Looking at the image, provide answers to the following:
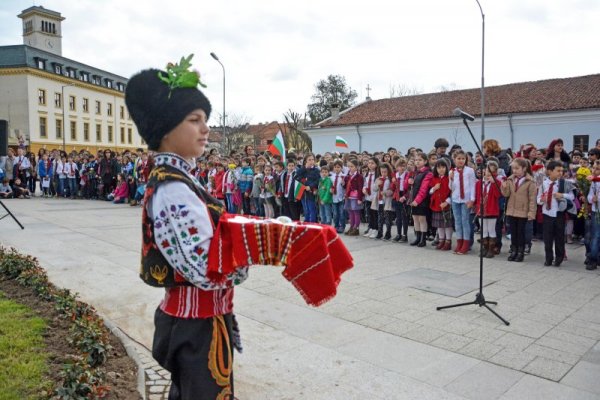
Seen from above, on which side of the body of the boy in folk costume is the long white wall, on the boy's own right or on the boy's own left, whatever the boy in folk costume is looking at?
on the boy's own left

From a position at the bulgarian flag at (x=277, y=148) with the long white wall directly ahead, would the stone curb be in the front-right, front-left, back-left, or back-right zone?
back-right

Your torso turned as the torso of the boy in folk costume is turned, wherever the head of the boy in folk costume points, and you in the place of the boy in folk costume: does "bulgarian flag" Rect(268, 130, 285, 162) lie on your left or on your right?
on your left

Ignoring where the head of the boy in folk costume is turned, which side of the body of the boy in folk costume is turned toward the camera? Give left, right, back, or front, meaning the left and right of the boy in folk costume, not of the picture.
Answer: right

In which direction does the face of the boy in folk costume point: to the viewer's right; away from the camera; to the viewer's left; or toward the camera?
to the viewer's right

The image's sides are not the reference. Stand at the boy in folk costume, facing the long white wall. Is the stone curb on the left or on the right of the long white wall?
left
